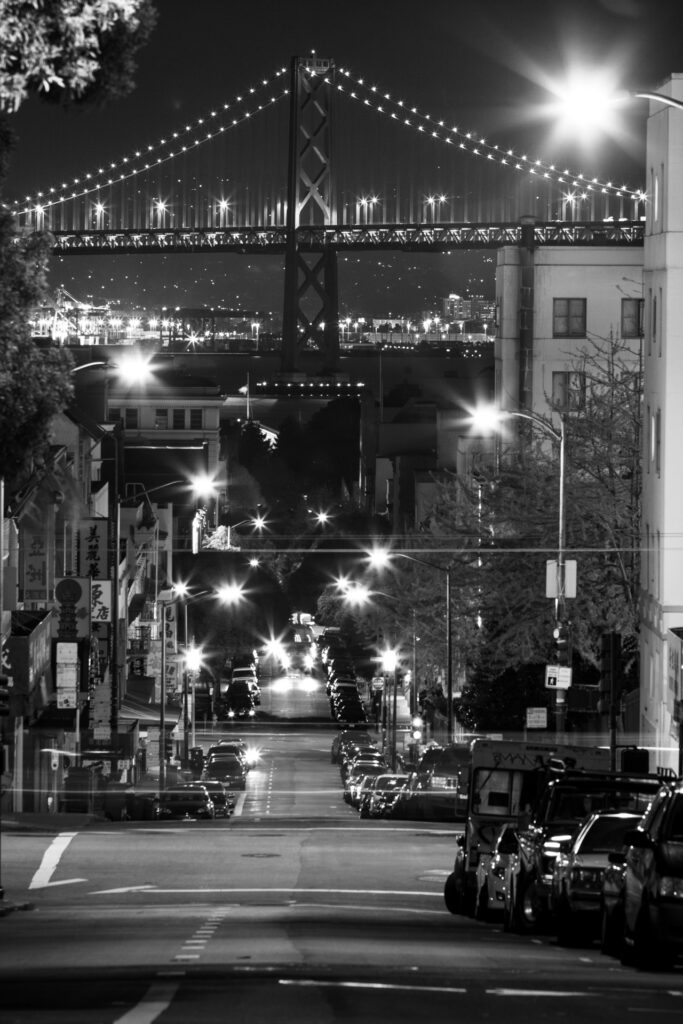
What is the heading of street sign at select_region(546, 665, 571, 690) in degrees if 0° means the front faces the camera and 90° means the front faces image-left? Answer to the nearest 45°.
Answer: approximately 0°

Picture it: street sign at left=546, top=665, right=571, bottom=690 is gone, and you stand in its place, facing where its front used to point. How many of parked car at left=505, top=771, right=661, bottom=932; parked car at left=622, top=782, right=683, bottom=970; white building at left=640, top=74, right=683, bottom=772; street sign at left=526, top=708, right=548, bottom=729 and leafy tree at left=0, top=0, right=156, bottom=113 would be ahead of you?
3

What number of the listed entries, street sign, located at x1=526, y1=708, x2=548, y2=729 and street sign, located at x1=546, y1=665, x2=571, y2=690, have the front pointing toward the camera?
2

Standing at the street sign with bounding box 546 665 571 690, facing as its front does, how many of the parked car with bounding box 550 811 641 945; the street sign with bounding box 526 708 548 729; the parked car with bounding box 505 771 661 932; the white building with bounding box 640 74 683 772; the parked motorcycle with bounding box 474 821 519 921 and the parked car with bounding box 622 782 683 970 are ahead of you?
4

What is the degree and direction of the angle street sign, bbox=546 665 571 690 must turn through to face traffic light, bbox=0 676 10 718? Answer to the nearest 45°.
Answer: approximately 45° to its right

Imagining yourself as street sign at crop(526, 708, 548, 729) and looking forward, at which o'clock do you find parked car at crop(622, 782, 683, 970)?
The parked car is roughly at 12 o'clock from the street sign.

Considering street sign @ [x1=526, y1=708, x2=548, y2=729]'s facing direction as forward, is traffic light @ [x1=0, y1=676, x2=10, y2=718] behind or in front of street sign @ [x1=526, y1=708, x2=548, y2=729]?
in front

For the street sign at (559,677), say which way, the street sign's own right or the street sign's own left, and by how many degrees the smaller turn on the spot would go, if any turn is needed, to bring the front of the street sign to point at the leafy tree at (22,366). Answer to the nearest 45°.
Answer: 0° — it already faces it

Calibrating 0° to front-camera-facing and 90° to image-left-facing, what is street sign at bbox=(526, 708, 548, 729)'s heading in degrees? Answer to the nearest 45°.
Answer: approximately 0°
